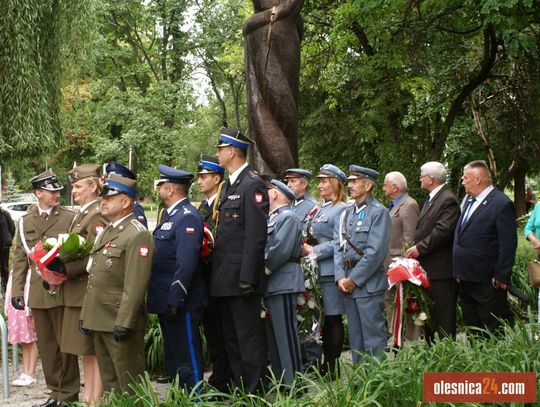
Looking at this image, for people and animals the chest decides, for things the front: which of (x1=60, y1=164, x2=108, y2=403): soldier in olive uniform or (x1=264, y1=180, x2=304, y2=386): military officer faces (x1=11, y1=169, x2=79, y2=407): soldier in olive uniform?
the military officer

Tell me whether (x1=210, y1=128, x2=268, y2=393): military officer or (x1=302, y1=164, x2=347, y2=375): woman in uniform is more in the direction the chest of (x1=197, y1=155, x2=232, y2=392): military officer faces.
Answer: the military officer

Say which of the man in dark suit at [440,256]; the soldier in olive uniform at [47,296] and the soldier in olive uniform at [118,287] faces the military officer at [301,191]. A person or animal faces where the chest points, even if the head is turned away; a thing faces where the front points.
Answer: the man in dark suit

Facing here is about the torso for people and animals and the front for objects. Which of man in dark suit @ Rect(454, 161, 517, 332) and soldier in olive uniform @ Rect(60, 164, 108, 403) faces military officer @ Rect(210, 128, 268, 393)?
the man in dark suit

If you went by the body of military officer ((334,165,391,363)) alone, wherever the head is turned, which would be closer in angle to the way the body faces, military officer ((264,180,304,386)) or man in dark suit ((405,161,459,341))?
the military officer

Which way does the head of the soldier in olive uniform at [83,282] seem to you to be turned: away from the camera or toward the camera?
toward the camera

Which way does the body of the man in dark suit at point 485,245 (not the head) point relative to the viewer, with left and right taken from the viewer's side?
facing the viewer and to the left of the viewer

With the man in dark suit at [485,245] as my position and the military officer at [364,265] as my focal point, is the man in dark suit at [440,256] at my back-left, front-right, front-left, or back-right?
front-right

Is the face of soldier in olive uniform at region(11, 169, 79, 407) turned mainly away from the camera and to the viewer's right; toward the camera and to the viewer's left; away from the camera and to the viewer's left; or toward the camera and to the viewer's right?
toward the camera and to the viewer's right

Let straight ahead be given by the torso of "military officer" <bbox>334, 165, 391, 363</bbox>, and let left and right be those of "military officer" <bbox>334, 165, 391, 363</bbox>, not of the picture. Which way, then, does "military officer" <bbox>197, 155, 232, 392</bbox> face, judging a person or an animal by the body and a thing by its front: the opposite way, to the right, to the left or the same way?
the same way

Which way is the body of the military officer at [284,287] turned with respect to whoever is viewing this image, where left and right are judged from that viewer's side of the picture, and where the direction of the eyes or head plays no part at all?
facing to the left of the viewer
